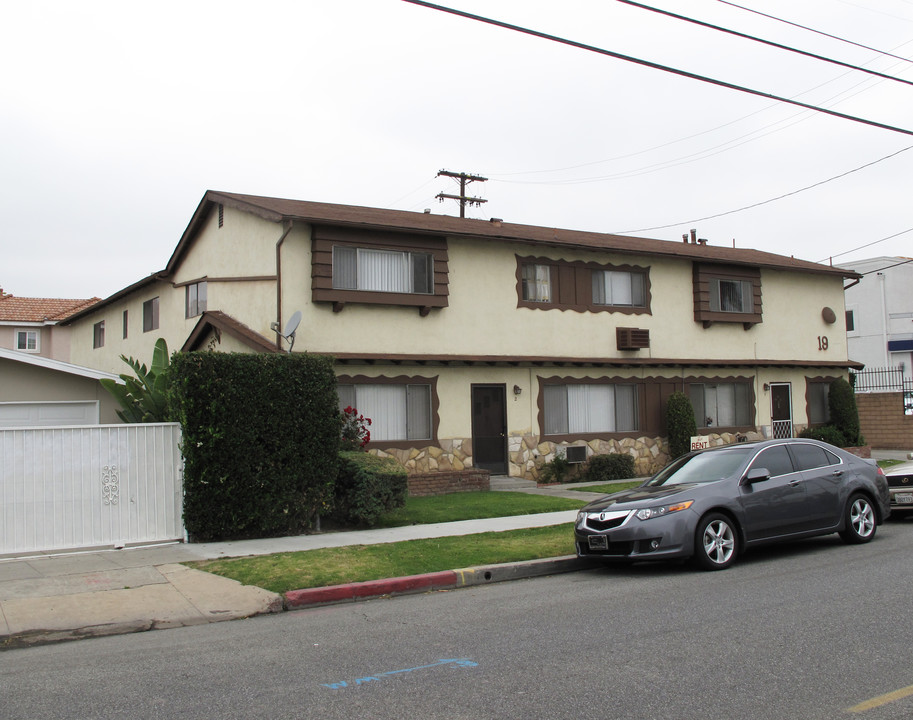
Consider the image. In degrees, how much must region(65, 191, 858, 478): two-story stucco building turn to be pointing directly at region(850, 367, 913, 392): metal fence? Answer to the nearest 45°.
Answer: approximately 90° to its left

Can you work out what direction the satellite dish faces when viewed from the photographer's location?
facing to the left of the viewer

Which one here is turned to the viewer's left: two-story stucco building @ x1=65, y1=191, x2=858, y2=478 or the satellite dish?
the satellite dish

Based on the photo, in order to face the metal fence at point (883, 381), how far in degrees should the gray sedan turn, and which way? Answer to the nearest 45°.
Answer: approximately 135° to its right

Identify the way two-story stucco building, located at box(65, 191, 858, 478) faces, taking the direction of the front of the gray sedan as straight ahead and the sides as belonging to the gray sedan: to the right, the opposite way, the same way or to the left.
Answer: to the left

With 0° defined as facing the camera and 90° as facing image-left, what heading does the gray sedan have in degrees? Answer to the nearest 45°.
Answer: approximately 45°

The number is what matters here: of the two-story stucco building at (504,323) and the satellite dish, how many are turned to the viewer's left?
1

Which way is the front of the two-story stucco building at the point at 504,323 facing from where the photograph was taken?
facing the viewer and to the right of the viewer

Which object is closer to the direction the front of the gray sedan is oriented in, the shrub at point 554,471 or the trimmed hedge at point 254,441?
the trimmed hedge

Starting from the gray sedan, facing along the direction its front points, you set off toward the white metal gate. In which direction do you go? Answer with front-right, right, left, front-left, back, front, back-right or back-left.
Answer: front-right

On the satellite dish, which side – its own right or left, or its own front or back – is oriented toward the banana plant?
front

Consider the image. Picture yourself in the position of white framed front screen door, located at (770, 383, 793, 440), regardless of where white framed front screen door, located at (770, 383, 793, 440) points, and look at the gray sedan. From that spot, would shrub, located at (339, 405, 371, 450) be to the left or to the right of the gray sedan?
right
